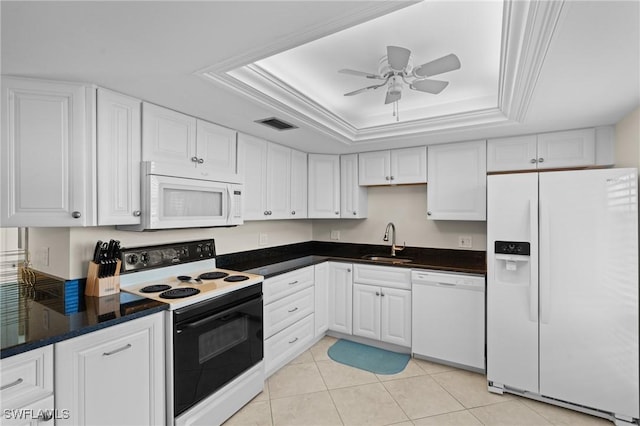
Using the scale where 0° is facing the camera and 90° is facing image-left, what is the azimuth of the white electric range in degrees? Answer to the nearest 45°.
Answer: approximately 315°

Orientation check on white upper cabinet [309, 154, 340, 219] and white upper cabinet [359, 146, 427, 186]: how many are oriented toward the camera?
2

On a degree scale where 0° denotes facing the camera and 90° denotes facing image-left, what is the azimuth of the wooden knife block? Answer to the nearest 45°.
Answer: approximately 315°

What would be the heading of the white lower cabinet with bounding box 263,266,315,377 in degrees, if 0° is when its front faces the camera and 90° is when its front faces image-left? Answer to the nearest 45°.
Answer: approximately 315°

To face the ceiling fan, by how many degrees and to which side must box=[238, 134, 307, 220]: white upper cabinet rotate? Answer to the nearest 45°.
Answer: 0° — it already faces it

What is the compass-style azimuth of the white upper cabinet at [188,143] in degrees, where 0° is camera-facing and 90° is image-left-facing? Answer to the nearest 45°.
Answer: approximately 315°

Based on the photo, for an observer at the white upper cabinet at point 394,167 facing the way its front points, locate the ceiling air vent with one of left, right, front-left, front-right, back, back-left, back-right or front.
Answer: front-right
